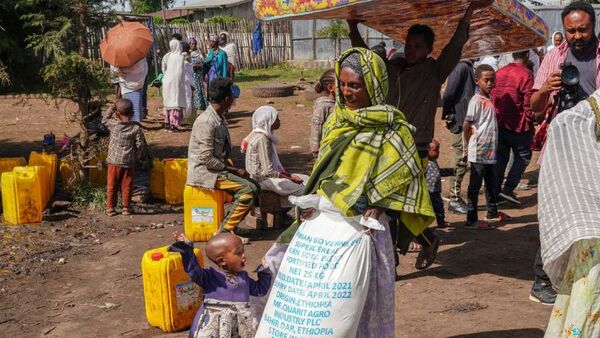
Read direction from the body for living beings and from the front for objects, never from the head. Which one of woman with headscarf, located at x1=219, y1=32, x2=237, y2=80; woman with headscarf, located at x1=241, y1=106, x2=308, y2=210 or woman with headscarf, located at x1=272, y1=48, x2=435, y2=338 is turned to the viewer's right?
woman with headscarf, located at x1=241, y1=106, x2=308, y2=210

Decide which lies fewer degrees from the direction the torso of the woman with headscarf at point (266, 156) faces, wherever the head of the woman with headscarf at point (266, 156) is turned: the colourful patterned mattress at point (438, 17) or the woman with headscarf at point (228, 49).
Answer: the colourful patterned mattress

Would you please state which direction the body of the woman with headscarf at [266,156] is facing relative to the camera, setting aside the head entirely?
to the viewer's right

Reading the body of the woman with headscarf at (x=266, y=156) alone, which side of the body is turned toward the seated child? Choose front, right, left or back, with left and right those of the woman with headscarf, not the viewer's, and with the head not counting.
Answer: right

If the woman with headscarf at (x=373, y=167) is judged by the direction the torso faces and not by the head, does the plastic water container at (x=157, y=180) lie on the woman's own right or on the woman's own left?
on the woman's own right

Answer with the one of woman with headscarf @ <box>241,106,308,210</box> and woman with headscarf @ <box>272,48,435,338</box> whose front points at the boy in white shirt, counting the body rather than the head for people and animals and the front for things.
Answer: woman with headscarf @ <box>241,106,308,210</box>

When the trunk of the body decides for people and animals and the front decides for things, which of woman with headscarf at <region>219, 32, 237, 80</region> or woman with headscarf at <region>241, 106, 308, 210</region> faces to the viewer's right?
woman with headscarf at <region>241, 106, 308, 210</region>

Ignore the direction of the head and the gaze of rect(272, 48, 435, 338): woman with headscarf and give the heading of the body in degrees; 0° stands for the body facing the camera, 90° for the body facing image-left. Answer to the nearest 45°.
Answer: approximately 45°

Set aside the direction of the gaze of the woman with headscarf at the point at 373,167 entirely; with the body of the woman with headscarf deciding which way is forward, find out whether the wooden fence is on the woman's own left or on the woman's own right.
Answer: on the woman's own right

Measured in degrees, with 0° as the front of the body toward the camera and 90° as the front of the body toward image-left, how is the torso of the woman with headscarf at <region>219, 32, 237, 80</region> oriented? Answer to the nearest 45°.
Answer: approximately 45°

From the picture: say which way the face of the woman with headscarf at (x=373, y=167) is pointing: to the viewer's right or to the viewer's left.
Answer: to the viewer's left
